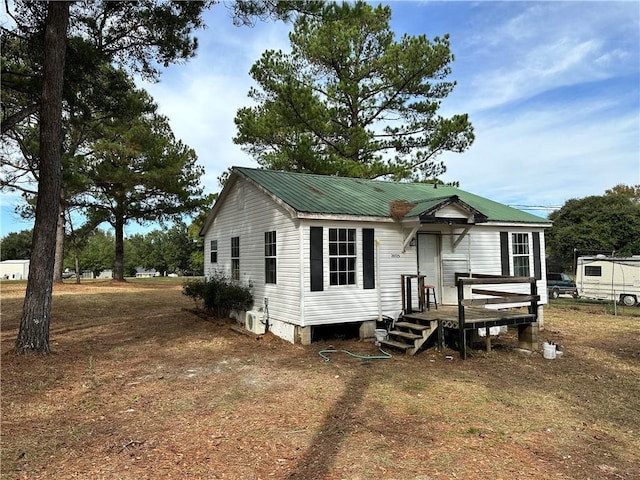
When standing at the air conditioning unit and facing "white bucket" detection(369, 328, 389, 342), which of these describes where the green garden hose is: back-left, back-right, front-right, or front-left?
front-right

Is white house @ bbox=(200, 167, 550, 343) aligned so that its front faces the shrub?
no

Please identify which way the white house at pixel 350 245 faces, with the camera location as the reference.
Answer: facing the viewer and to the right of the viewer

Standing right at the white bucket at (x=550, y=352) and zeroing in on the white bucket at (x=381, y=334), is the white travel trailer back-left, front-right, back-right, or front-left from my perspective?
back-right

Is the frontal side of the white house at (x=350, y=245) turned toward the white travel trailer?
no

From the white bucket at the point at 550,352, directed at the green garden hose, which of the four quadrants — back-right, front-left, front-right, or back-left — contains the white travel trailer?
back-right

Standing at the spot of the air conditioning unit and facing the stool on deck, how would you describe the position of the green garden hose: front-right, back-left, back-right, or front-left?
front-right

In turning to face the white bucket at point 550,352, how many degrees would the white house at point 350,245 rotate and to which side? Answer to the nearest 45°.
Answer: approximately 45° to its left

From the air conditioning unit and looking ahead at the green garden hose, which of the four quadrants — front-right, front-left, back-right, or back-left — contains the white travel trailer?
front-left
